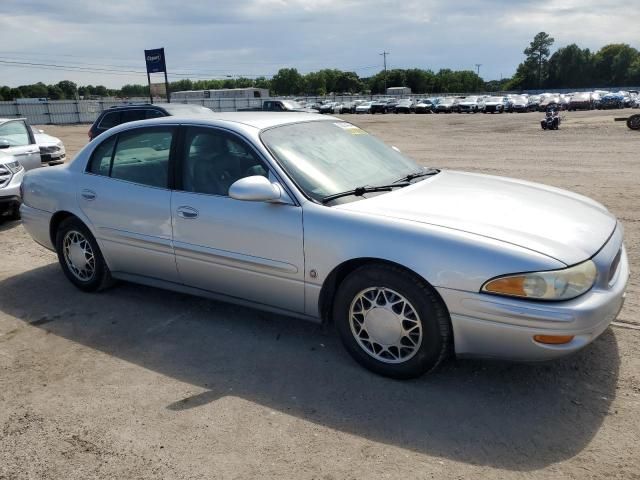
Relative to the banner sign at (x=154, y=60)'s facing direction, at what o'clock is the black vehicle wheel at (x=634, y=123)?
The black vehicle wheel is roughly at 10 o'clock from the banner sign.

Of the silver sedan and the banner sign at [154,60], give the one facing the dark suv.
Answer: the banner sign

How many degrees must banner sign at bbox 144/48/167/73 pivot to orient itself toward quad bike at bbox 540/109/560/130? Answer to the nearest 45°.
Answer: approximately 45° to its left

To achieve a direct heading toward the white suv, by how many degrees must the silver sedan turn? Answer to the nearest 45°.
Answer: approximately 180°

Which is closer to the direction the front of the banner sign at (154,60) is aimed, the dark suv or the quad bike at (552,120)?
the dark suv

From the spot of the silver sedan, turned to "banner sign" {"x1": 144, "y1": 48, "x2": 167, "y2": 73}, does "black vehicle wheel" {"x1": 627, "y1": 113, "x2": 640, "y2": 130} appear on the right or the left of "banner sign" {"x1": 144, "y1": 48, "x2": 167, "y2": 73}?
right

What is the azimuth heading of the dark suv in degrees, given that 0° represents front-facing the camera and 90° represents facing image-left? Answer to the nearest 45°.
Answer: approximately 315°
